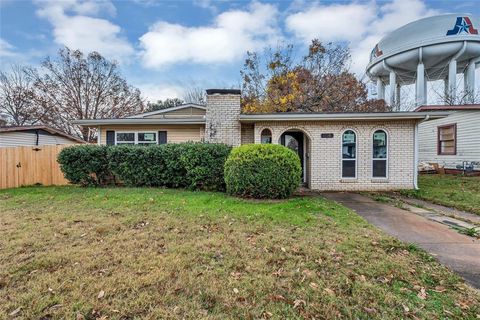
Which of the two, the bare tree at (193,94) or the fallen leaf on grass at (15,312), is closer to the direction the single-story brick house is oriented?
the fallen leaf on grass

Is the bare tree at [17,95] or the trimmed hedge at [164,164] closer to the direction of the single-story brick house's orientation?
the trimmed hedge

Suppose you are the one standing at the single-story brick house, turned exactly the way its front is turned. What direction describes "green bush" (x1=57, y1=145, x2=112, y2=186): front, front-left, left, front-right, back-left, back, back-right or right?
right

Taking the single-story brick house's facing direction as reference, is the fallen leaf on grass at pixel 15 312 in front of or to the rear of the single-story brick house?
in front

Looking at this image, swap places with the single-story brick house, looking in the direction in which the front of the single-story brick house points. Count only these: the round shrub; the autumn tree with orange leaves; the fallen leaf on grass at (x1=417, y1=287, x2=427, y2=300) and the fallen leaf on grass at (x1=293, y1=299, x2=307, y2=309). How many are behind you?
1

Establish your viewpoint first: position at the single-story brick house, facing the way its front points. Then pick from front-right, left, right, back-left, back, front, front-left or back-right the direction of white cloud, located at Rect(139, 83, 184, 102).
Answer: back-right

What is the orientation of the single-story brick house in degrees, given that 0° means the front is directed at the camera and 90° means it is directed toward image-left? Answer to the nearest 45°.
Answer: approximately 0°

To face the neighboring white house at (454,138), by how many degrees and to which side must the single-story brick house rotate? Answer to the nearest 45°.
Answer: approximately 135° to its left

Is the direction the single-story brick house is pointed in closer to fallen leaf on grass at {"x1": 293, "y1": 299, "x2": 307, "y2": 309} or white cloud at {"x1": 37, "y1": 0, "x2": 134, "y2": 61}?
the fallen leaf on grass

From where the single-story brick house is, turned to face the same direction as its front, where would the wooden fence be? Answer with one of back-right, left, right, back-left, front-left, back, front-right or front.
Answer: right

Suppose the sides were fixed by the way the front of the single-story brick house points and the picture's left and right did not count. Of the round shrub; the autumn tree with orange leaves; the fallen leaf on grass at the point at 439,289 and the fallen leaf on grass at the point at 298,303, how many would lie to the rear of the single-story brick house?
1

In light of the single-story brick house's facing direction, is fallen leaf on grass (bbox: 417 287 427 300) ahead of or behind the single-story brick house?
ahead

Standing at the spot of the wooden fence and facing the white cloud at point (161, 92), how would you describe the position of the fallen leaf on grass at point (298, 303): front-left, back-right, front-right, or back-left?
back-right

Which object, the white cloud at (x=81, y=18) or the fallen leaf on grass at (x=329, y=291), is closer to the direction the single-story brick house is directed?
the fallen leaf on grass
